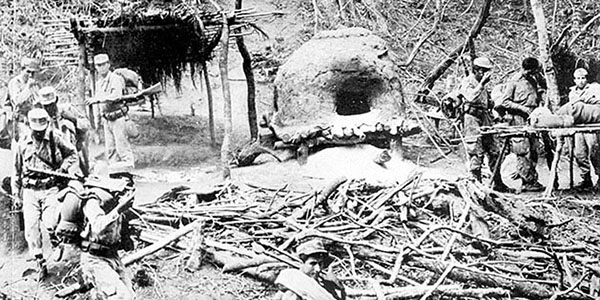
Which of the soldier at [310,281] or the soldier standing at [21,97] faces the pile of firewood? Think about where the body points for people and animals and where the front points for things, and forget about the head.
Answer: the soldier standing

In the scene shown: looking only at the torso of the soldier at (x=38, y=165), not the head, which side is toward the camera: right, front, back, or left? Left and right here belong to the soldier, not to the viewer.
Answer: front

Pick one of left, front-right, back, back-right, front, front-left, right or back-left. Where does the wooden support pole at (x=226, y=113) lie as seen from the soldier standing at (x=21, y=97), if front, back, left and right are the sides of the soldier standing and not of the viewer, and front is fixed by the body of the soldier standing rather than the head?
front-left

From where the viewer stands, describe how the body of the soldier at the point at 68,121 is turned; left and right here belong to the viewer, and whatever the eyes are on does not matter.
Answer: facing the viewer and to the left of the viewer

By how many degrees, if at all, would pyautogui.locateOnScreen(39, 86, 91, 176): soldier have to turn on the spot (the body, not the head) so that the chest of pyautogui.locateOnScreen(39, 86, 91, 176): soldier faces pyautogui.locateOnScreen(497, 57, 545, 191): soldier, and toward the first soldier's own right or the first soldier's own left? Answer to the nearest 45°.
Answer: approximately 135° to the first soldier's own left

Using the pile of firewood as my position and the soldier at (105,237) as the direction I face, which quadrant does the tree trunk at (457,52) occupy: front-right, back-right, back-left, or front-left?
back-right

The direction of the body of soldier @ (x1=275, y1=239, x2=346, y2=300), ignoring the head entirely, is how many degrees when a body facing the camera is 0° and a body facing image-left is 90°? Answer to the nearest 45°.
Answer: approximately 315°

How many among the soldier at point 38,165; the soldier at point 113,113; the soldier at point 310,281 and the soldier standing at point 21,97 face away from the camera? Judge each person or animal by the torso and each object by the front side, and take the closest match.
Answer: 0

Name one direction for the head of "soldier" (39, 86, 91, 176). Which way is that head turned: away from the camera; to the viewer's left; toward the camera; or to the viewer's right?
toward the camera

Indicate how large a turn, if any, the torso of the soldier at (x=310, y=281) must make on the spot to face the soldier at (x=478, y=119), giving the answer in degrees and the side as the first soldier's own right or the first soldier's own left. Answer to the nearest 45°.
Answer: approximately 90° to the first soldier's own left

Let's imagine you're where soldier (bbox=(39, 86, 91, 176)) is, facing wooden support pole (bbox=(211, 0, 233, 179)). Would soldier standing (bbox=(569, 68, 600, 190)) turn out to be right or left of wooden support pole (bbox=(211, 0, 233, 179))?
right

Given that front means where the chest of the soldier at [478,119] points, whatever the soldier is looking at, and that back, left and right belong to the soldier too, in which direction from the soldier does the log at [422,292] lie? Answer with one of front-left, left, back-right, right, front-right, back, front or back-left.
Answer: front-right

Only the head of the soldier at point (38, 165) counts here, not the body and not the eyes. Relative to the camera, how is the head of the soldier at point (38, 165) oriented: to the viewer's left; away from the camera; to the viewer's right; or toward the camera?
toward the camera

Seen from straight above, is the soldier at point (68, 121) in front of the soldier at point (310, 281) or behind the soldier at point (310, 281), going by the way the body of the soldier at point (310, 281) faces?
behind

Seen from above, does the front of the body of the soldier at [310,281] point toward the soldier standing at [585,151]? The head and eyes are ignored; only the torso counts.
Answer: no
